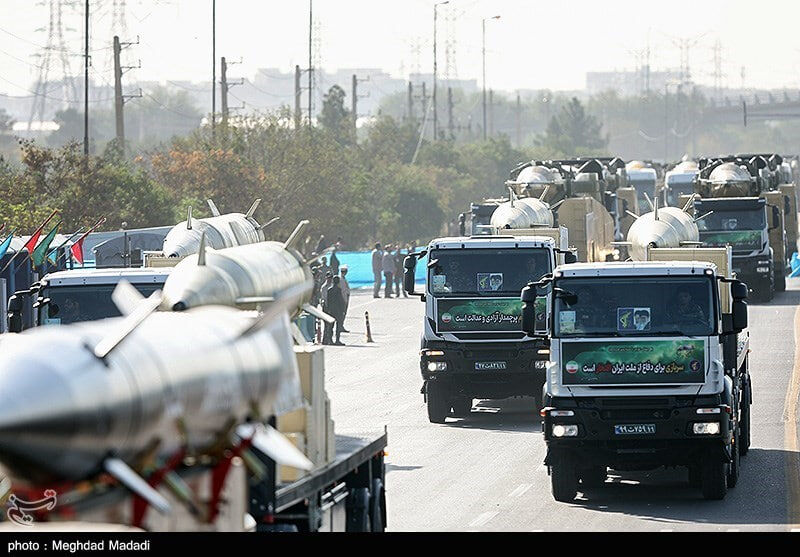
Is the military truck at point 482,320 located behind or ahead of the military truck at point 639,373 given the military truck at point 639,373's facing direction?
behind

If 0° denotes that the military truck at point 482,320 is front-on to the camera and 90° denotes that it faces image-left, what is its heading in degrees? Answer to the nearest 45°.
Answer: approximately 0°

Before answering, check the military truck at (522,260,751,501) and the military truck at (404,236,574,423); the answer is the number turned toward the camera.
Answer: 2

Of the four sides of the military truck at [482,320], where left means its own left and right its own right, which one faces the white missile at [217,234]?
right

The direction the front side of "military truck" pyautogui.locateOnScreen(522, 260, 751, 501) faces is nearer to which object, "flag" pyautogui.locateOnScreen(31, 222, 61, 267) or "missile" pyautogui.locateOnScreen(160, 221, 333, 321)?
the missile

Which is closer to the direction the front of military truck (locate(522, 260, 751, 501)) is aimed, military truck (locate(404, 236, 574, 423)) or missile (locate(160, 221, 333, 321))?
the missile

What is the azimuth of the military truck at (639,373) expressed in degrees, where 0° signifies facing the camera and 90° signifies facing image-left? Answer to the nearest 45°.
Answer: approximately 0°
